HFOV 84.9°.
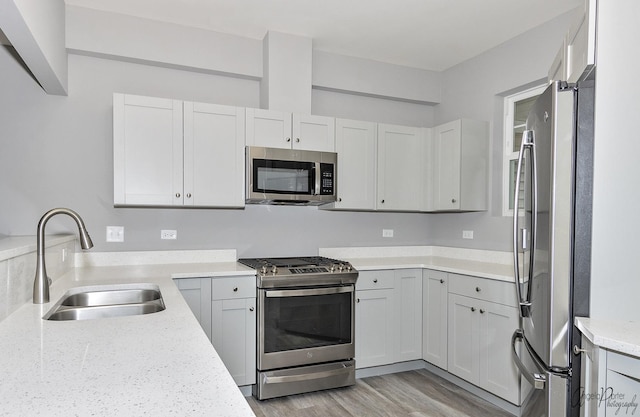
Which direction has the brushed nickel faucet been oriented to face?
to the viewer's right

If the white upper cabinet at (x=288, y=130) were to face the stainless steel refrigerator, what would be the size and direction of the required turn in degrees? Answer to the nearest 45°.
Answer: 0° — it already faces it

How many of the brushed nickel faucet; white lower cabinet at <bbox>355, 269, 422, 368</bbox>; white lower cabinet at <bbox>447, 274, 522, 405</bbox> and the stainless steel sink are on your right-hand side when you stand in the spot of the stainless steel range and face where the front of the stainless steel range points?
2

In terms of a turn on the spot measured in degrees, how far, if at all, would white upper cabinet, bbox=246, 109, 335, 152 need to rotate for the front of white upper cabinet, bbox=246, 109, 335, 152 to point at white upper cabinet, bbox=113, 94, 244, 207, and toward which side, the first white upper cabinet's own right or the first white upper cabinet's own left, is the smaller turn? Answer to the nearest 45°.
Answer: approximately 135° to the first white upper cabinet's own right

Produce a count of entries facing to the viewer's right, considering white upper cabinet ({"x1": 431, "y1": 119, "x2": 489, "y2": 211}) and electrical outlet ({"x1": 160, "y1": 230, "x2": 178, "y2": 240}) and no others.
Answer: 0

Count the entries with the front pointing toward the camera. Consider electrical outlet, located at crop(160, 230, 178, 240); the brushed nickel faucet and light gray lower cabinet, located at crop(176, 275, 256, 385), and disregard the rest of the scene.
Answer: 2

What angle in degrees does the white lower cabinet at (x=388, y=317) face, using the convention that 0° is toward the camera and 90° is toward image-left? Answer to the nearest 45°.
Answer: approximately 315°
